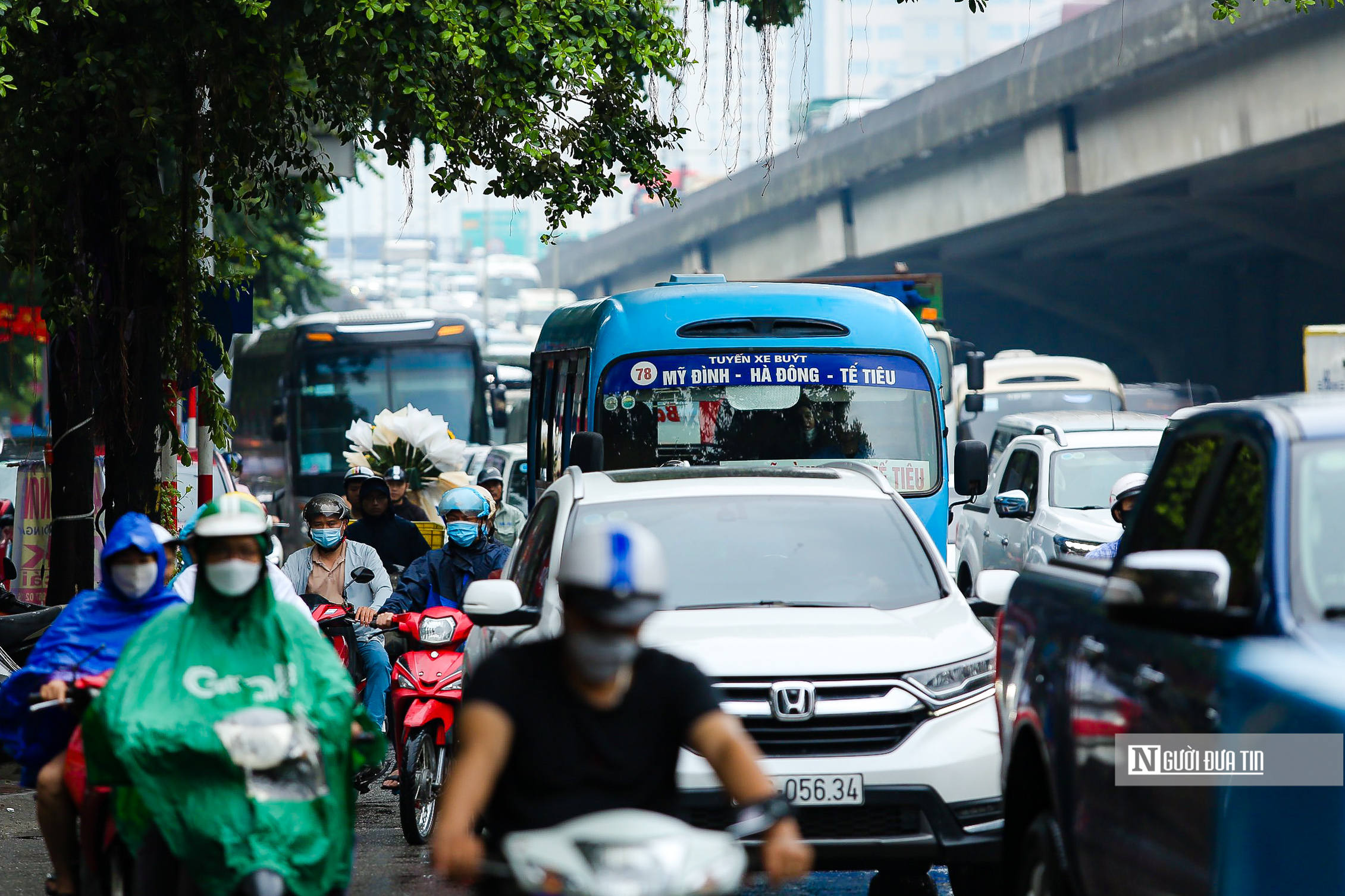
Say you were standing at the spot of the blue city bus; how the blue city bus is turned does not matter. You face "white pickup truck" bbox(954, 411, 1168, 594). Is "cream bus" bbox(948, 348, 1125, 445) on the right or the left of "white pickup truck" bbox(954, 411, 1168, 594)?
left

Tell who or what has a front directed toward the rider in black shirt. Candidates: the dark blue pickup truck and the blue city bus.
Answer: the blue city bus

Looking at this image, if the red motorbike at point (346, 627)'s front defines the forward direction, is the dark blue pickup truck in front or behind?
in front

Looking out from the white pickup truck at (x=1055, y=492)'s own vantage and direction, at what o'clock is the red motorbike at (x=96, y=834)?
The red motorbike is roughly at 2 o'clock from the white pickup truck.

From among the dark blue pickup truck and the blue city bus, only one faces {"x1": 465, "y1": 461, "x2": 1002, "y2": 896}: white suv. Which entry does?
the blue city bus

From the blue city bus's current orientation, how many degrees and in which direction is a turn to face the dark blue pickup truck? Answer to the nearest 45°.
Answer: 0° — it already faces it

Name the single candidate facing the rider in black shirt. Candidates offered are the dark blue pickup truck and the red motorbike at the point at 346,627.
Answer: the red motorbike

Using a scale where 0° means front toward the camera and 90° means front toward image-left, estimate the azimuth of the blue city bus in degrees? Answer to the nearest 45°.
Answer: approximately 0°

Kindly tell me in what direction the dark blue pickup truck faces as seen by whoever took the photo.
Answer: facing the viewer and to the right of the viewer

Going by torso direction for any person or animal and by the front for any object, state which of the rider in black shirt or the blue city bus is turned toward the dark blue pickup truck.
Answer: the blue city bus
